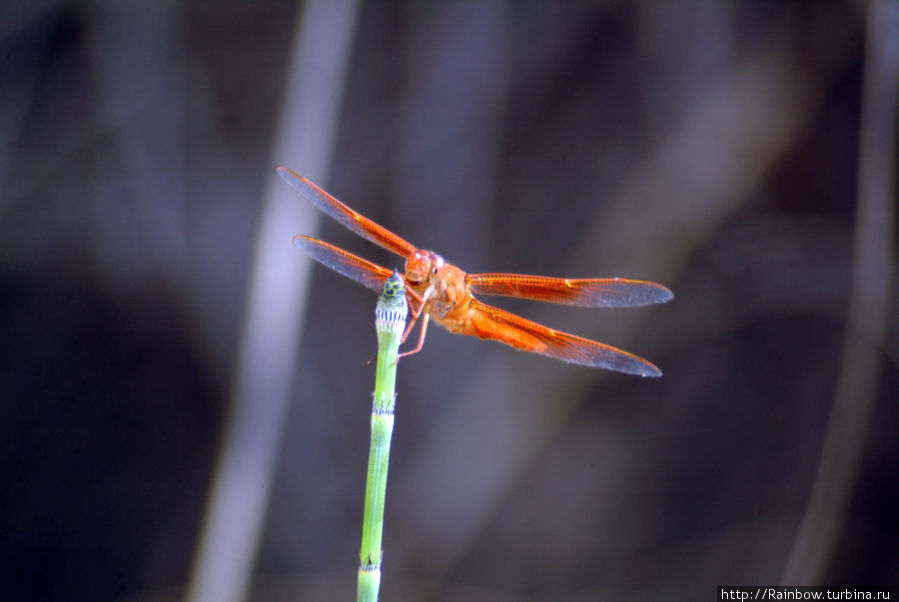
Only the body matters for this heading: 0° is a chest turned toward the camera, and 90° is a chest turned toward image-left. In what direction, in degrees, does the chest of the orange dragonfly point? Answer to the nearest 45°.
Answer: approximately 45°

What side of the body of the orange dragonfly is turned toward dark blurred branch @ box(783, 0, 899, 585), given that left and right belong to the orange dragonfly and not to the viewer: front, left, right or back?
back

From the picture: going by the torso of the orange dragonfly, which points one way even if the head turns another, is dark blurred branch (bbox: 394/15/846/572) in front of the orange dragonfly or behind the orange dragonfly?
behind
